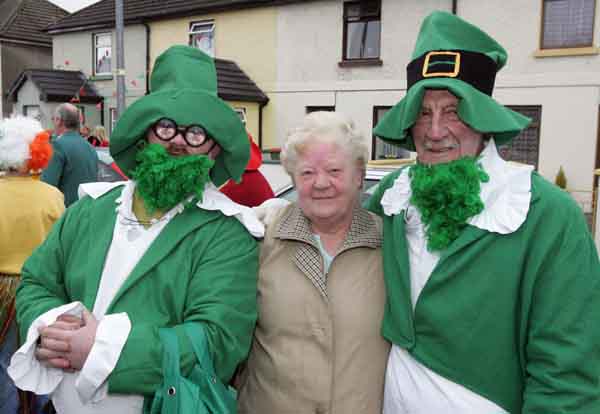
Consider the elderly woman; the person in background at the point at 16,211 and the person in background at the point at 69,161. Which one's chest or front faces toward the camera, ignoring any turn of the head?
the elderly woman

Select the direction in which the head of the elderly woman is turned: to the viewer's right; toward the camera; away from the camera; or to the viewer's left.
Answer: toward the camera

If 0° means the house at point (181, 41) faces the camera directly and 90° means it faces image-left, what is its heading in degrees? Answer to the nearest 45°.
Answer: approximately 45°

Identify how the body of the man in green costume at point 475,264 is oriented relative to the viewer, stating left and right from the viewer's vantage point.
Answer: facing the viewer and to the left of the viewer

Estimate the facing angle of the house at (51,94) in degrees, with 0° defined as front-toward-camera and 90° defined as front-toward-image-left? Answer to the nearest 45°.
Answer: approximately 45°

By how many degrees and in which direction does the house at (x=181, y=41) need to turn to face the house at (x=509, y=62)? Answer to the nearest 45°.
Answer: approximately 90° to its left

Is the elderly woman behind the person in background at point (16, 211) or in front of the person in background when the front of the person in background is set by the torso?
behind

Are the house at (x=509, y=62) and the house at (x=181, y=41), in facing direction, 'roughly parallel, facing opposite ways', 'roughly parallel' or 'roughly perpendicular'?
roughly parallel

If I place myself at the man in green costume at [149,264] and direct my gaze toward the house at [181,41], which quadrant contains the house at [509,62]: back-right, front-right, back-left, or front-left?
front-right

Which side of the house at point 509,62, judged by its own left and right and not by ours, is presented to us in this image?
front

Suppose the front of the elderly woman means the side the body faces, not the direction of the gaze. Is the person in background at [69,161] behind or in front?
behind

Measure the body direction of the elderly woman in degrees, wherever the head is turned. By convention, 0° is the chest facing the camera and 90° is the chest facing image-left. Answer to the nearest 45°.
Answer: approximately 0°

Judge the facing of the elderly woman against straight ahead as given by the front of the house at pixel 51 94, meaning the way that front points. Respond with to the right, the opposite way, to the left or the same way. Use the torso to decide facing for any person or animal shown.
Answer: the same way

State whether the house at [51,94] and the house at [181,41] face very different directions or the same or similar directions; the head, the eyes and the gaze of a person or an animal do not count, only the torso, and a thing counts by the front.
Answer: same or similar directions

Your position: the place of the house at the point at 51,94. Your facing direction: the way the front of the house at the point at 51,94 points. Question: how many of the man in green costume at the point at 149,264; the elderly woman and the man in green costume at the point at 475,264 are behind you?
0

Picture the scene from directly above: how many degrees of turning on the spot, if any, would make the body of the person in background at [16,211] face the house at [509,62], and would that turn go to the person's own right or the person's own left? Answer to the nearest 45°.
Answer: approximately 45° to the person's own right
